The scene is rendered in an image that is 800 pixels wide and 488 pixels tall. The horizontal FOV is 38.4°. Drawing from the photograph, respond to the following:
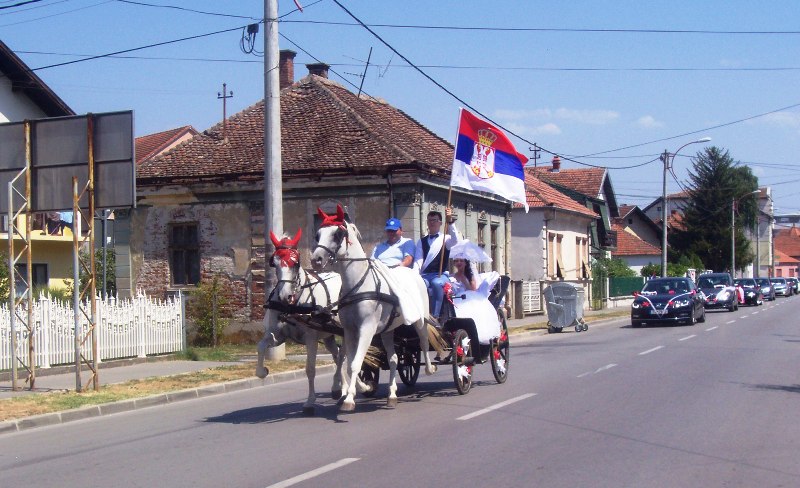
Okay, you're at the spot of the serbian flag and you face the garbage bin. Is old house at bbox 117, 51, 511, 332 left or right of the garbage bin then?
left

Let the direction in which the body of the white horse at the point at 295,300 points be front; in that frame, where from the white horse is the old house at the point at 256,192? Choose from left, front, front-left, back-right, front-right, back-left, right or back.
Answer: back-right

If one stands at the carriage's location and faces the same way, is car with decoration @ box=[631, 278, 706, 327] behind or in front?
behind

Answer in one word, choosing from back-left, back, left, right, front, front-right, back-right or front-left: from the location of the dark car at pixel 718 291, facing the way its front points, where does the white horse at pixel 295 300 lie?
front-left

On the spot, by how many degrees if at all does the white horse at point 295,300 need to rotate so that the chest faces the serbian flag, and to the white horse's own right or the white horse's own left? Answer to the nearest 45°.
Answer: approximately 180°

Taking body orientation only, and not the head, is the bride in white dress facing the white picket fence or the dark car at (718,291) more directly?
the white picket fence

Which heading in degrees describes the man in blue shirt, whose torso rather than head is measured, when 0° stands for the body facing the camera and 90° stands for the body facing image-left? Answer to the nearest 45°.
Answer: approximately 45°

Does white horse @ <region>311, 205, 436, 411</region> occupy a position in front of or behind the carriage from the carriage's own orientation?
in front

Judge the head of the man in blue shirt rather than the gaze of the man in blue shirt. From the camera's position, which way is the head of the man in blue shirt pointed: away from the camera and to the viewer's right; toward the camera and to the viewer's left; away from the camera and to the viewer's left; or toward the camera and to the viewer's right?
toward the camera and to the viewer's left
